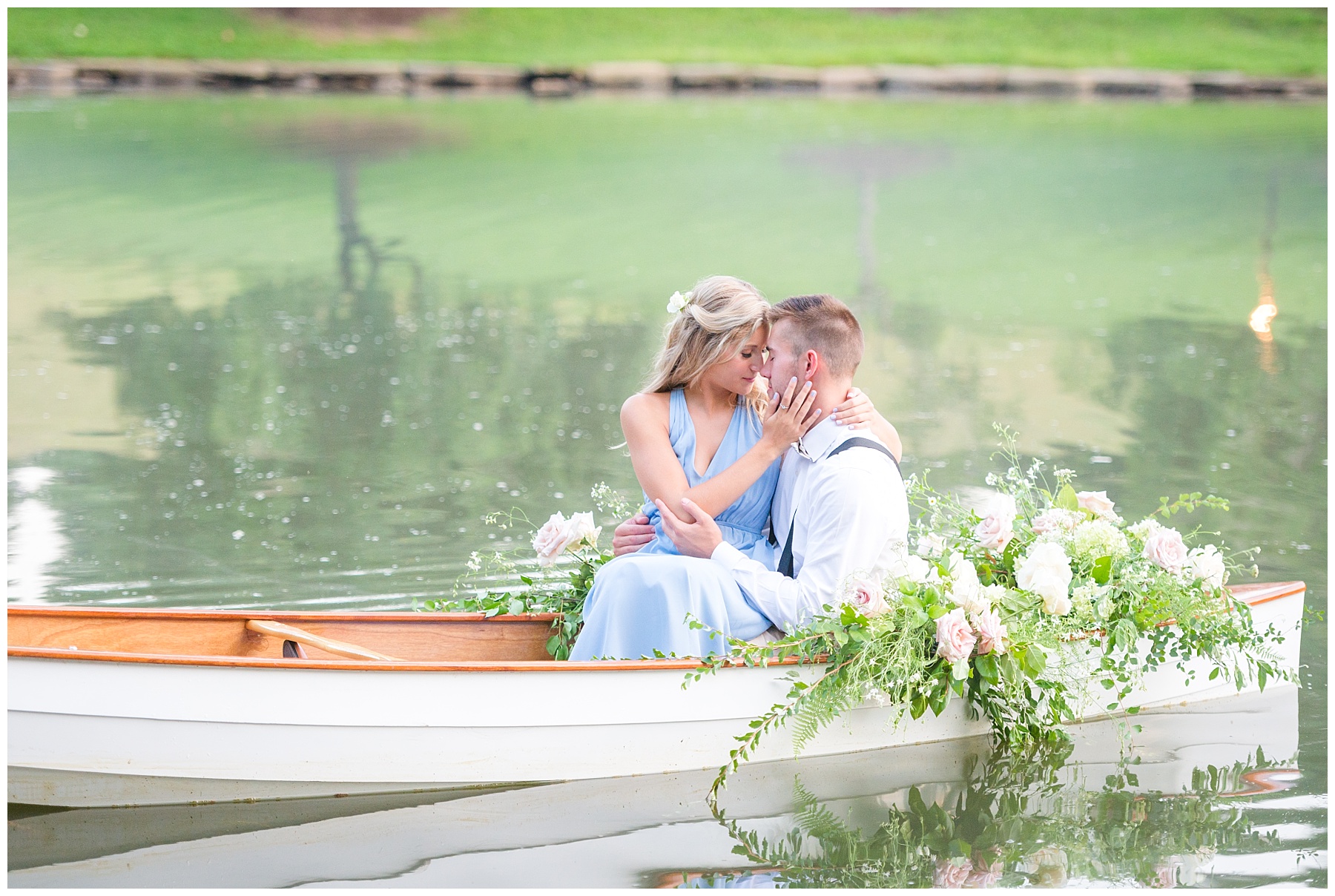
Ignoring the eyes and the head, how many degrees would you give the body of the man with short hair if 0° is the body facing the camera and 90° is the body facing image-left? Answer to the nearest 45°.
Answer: approximately 90°

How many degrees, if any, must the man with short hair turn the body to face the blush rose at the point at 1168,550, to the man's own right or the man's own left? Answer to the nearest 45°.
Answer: approximately 180°

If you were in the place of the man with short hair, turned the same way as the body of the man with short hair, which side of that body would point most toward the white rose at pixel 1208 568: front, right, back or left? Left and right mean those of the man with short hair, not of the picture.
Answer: back

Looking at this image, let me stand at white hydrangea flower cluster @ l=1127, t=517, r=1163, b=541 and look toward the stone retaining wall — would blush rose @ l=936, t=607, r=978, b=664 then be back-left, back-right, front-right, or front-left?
back-left

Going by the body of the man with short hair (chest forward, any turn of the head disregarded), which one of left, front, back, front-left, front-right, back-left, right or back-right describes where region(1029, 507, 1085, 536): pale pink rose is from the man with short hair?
back-right

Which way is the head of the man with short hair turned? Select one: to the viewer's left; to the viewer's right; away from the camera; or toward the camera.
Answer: to the viewer's left

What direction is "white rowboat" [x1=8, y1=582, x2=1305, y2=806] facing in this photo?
to the viewer's right

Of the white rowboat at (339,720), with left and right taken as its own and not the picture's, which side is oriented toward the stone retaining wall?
left
